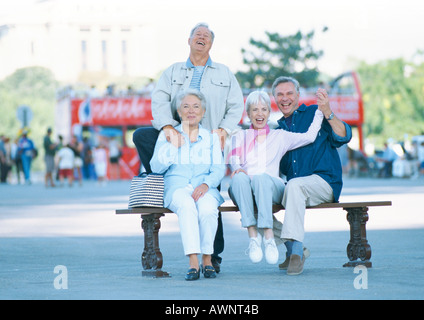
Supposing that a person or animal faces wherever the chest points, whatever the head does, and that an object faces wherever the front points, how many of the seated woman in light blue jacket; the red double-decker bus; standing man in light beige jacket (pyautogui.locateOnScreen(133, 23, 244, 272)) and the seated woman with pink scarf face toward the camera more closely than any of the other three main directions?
3

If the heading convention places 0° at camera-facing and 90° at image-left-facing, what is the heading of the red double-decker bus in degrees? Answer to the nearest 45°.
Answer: approximately 270°

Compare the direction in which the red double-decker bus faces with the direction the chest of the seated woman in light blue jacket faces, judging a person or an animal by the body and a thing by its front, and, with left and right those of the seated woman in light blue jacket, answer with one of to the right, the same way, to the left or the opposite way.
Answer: to the left
